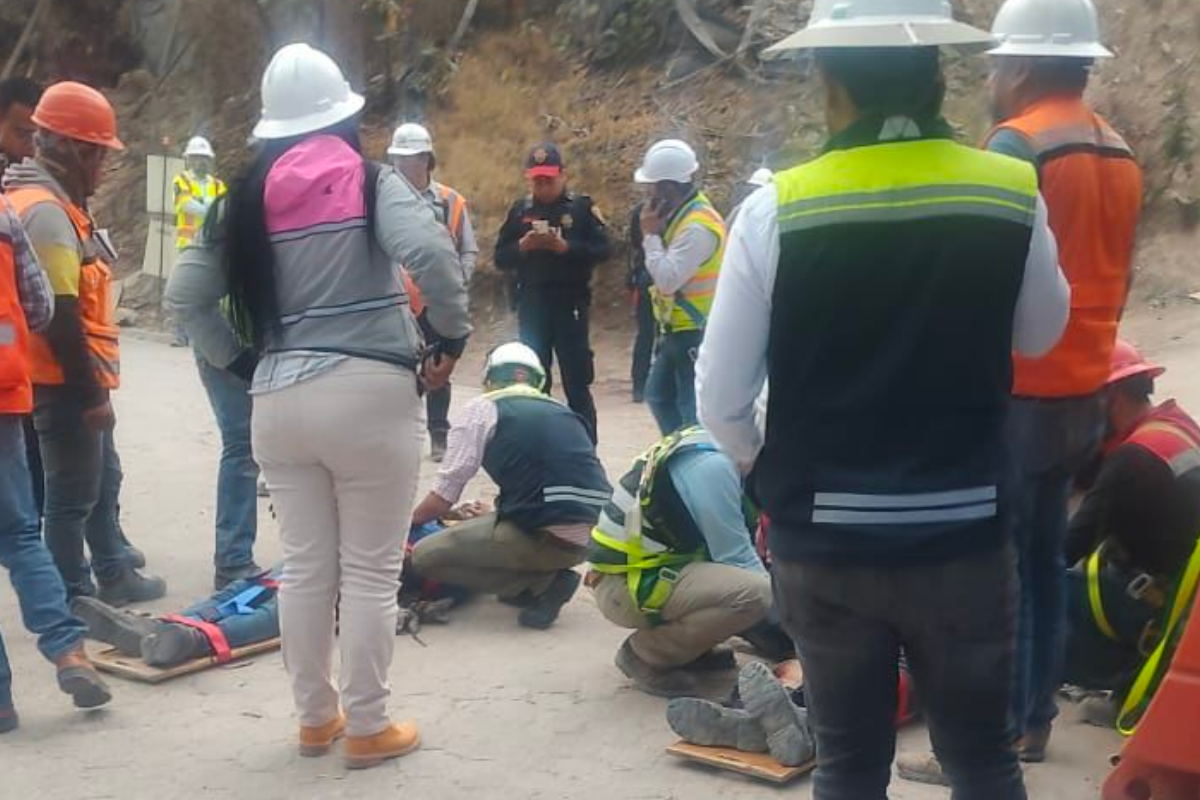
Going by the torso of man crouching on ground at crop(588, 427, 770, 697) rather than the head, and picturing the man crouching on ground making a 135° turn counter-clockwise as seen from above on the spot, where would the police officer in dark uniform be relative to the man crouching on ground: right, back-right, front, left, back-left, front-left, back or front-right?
front-right

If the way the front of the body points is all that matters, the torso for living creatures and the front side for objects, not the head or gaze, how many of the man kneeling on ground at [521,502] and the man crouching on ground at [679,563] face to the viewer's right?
1

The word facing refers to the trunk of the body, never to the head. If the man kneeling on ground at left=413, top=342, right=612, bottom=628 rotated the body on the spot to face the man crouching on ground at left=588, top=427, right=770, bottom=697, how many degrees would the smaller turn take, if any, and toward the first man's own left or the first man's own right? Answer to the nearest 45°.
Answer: approximately 180°

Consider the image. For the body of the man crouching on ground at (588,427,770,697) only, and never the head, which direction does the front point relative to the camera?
to the viewer's right

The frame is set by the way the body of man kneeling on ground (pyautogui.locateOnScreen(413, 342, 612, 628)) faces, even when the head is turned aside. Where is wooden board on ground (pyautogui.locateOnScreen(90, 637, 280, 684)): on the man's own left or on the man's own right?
on the man's own left

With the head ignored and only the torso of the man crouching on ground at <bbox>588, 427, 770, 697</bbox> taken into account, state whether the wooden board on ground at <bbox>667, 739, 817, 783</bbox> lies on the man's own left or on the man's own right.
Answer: on the man's own right

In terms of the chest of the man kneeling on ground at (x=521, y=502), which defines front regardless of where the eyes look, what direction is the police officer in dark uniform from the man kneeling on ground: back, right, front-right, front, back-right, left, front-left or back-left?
front-right

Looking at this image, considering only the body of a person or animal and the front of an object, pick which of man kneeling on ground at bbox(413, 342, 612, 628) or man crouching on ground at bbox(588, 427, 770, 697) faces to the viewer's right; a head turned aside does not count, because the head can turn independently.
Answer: man crouching on ground at bbox(588, 427, 770, 697)

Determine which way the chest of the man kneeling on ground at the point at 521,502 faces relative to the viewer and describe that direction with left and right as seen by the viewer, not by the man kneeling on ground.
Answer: facing away from the viewer and to the left of the viewer

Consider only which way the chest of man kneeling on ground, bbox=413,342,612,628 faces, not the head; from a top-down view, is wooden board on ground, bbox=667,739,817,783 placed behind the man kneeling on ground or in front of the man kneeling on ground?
behind

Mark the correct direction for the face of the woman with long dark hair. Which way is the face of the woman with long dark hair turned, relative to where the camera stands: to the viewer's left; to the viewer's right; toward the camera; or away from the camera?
away from the camera

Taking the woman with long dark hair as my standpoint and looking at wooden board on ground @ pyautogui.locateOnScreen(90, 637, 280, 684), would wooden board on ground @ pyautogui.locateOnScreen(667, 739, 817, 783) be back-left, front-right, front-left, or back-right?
back-right

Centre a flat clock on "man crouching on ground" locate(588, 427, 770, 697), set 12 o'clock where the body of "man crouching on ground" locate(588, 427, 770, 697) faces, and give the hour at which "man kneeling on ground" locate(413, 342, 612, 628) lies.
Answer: "man kneeling on ground" locate(413, 342, 612, 628) is roughly at 8 o'clock from "man crouching on ground" locate(588, 427, 770, 697).
